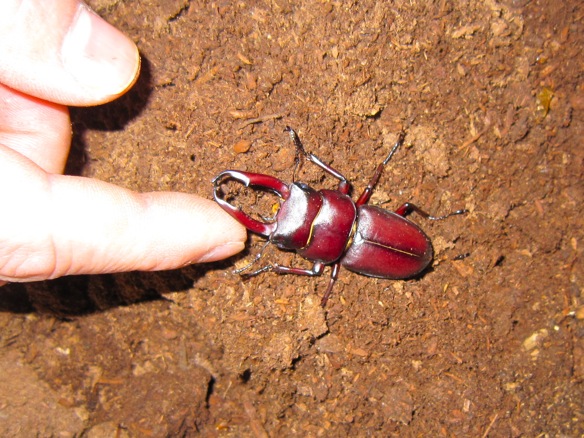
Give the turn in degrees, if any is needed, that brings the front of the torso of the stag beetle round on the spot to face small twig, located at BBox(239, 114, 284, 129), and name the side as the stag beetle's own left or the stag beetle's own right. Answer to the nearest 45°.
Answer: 0° — it already faces it

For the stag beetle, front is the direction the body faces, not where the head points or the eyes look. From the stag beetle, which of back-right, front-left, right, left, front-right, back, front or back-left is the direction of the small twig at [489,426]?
back

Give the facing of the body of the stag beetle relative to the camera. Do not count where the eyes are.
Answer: to the viewer's left
